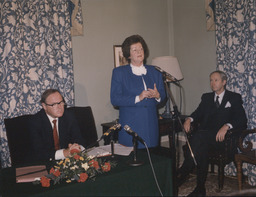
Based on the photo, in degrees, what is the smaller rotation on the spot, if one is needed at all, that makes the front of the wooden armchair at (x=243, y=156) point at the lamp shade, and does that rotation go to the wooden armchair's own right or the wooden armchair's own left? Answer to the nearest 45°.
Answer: approximately 45° to the wooden armchair's own right

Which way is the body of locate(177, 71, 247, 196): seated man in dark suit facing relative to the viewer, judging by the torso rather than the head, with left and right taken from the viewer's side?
facing the viewer and to the left of the viewer

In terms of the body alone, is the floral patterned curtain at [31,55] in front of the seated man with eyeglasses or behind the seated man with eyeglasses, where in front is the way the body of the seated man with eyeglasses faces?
behind

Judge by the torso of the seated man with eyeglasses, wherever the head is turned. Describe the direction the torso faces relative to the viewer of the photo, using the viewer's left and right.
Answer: facing the viewer and to the right of the viewer

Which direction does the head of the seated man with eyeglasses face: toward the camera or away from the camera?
toward the camera

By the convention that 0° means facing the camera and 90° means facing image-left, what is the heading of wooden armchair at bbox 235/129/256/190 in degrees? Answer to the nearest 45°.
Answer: approximately 90°

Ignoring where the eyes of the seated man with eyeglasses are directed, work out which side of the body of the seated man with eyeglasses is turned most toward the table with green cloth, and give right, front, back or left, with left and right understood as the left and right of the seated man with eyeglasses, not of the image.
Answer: front

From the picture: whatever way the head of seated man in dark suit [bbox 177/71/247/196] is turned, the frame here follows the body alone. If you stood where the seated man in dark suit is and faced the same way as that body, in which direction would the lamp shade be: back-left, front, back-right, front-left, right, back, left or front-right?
right

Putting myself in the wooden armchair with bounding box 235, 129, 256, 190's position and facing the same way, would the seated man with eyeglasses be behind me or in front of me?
in front
